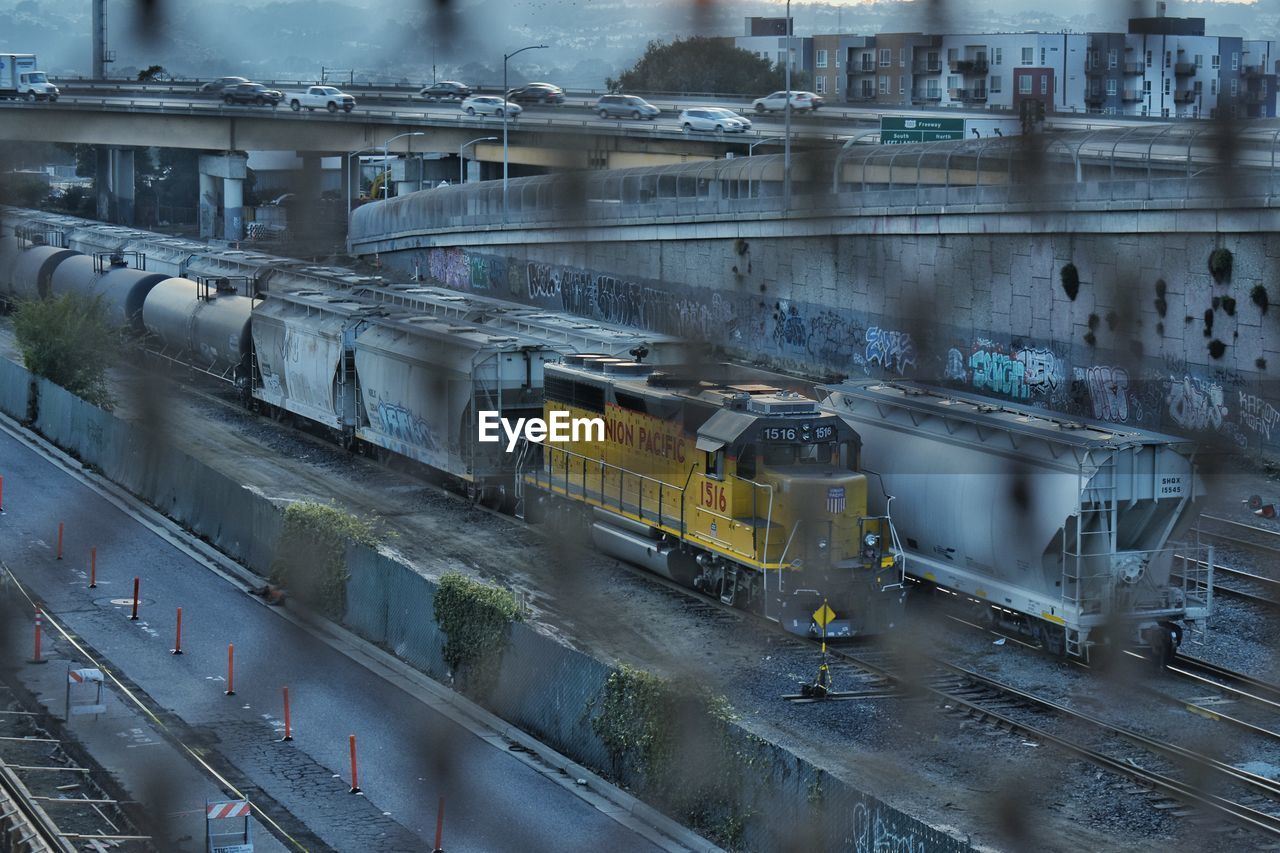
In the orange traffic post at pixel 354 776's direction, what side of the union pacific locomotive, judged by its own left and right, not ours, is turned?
right

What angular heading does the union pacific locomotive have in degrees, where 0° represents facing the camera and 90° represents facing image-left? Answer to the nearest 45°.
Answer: approximately 315°

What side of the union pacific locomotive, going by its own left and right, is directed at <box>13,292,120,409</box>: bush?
back

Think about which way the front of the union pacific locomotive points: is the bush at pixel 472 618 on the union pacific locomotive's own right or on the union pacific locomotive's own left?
on the union pacific locomotive's own right

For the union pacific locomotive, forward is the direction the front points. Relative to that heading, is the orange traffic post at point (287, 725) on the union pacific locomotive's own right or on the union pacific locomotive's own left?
on the union pacific locomotive's own right
